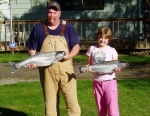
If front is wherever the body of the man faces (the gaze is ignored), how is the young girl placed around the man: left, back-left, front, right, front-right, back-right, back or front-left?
left

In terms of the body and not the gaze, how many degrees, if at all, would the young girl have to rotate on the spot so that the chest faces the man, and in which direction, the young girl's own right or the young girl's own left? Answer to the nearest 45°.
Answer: approximately 90° to the young girl's own right

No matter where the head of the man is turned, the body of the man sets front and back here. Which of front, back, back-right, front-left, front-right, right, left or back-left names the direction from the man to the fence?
back

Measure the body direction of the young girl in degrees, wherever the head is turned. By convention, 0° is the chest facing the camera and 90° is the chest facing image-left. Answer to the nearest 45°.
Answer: approximately 0°

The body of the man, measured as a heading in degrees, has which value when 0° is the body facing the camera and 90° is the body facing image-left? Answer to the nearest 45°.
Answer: approximately 0°

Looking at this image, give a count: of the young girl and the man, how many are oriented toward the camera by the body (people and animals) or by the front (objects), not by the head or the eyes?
2

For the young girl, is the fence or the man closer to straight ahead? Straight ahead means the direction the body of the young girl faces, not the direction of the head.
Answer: the man

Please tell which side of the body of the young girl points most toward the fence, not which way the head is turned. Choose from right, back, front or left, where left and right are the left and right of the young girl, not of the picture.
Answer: back
